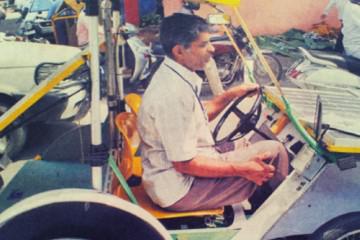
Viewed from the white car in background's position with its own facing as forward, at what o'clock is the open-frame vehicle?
The open-frame vehicle is roughly at 1 o'clock from the white car in background.

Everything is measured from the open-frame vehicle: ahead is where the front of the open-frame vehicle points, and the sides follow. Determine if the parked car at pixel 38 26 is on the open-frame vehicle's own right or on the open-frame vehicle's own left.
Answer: on the open-frame vehicle's own left

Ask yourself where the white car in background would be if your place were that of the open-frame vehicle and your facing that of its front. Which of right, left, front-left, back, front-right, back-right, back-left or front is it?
back-left

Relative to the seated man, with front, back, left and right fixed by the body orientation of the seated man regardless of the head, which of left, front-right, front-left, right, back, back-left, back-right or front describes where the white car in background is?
back-left

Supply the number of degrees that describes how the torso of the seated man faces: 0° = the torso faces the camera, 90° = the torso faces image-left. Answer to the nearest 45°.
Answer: approximately 270°

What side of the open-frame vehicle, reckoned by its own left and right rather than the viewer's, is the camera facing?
right

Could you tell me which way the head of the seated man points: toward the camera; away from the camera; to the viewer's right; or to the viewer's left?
to the viewer's right

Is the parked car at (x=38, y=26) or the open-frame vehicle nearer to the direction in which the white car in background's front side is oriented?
the open-frame vehicle

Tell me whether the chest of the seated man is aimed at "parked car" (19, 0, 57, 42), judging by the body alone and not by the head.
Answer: no

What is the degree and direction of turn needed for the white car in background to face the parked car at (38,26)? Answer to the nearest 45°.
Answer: approximately 135° to its left
